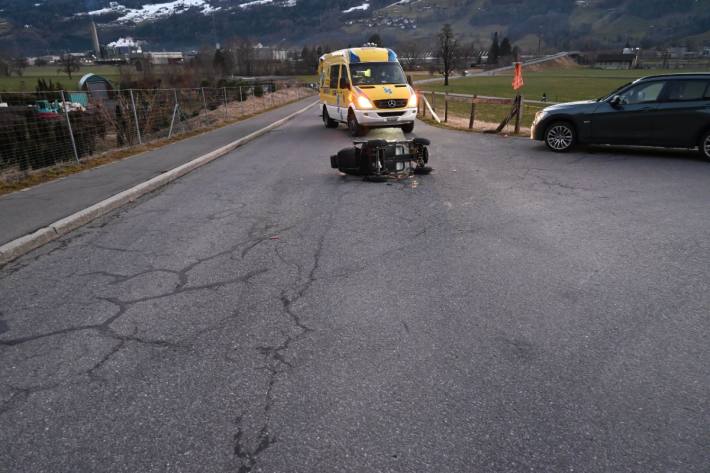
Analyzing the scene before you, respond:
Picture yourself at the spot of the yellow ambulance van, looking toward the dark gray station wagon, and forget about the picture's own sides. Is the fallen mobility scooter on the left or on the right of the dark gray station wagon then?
right

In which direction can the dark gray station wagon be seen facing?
to the viewer's left

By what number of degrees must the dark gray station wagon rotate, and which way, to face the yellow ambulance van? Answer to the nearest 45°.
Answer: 0° — it already faces it

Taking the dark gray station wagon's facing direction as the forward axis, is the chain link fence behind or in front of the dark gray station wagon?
in front

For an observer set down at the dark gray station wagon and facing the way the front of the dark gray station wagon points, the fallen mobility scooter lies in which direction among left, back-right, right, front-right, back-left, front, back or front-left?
front-left
